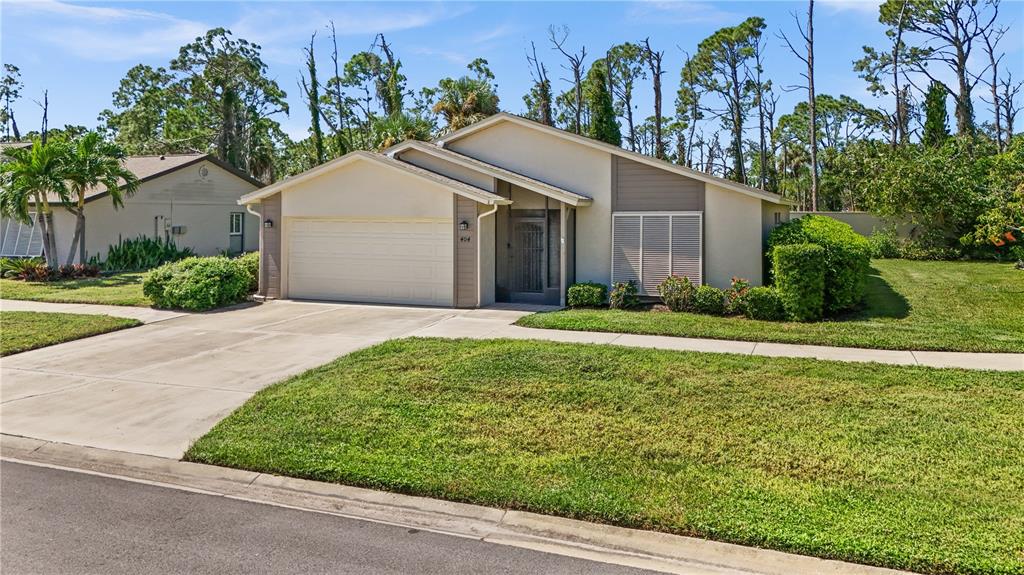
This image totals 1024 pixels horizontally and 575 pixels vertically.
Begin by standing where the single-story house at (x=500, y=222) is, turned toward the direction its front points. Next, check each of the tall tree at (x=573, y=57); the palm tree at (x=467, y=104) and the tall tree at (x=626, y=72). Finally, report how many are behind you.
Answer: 3

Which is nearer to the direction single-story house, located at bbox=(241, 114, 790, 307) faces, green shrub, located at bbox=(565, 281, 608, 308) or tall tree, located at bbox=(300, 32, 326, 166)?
the green shrub

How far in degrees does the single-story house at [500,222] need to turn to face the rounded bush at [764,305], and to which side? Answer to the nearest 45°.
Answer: approximately 45° to its left

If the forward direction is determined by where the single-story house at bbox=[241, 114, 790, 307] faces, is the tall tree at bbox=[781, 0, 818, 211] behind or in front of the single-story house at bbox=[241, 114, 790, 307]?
behind

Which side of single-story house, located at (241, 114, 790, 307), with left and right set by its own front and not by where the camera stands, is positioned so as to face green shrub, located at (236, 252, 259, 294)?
right

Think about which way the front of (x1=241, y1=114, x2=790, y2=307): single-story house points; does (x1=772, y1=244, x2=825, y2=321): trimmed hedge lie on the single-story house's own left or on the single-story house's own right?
on the single-story house's own left

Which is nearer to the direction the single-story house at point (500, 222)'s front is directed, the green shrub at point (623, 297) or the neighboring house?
the green shrub

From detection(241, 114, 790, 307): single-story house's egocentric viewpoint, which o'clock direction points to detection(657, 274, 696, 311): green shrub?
The green shrub is roughly at 10 o'clock from the single-story house.

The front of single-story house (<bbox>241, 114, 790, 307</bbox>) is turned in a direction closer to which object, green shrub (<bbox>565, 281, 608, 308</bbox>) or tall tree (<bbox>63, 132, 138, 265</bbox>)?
the green shrub

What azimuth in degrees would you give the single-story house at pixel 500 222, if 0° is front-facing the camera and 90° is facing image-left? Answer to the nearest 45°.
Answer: approximately 0°

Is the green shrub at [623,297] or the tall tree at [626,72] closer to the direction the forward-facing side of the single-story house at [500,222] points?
the green shrub

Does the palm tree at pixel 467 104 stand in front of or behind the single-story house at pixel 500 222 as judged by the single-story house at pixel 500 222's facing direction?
behind

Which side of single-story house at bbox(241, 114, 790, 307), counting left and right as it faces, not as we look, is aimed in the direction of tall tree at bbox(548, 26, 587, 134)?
back
